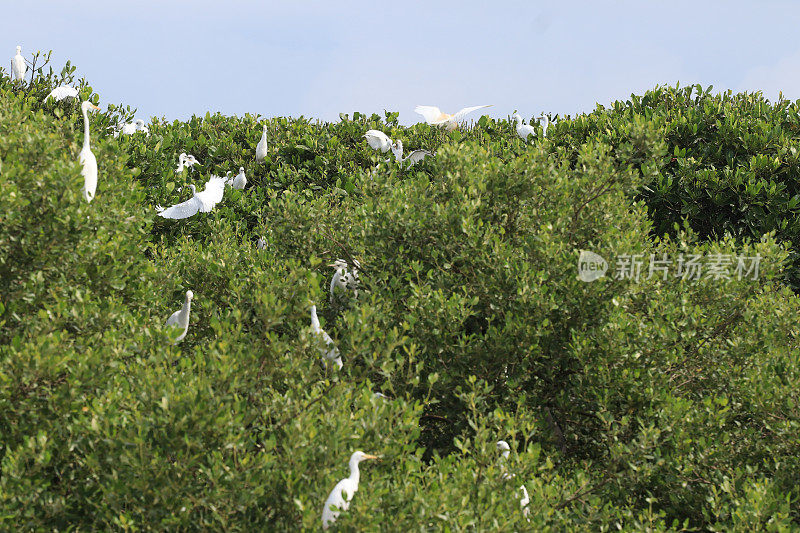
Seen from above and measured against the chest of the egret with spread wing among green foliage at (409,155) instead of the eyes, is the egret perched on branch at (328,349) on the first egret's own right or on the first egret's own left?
on the first egret's own left

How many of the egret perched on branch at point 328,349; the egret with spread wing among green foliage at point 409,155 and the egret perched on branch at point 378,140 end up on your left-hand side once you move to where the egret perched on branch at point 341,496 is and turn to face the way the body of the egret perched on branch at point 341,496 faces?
3

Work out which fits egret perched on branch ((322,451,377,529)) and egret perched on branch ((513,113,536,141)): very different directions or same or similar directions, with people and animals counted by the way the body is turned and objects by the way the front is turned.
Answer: very different directions

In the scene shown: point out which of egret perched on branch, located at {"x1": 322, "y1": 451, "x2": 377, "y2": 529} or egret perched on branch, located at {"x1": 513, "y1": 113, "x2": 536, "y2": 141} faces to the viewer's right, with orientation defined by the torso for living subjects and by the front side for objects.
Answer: egret perched on branch, located at {"x1": 322, "y1": 451, "x2": 377, "y2": 529}

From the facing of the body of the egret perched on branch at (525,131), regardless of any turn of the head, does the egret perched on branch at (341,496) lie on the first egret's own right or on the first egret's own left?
on the first egret's own left

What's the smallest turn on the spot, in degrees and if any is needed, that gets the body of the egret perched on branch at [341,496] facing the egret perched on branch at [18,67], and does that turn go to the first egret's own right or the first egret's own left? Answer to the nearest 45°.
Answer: approximately 135° to the first egret's own left

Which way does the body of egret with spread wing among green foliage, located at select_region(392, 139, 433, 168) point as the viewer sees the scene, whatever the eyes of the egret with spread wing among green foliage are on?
to the viewer's left

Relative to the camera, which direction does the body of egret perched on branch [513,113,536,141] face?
to the viewer's left

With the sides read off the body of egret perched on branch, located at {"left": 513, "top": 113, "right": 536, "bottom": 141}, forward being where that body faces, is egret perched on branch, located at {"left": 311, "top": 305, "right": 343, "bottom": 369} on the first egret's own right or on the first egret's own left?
on the first egret's own left

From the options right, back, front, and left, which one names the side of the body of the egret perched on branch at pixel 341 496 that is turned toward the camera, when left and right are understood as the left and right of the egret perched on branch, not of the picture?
right

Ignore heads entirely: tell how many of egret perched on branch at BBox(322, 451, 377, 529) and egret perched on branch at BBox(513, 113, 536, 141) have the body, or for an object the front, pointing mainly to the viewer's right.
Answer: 1

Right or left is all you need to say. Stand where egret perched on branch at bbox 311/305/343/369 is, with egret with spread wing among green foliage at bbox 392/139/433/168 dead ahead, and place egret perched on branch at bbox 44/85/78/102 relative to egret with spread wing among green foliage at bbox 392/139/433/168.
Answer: left

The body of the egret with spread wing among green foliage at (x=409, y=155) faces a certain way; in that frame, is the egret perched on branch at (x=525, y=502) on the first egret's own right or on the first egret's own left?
on the first egret's own left
